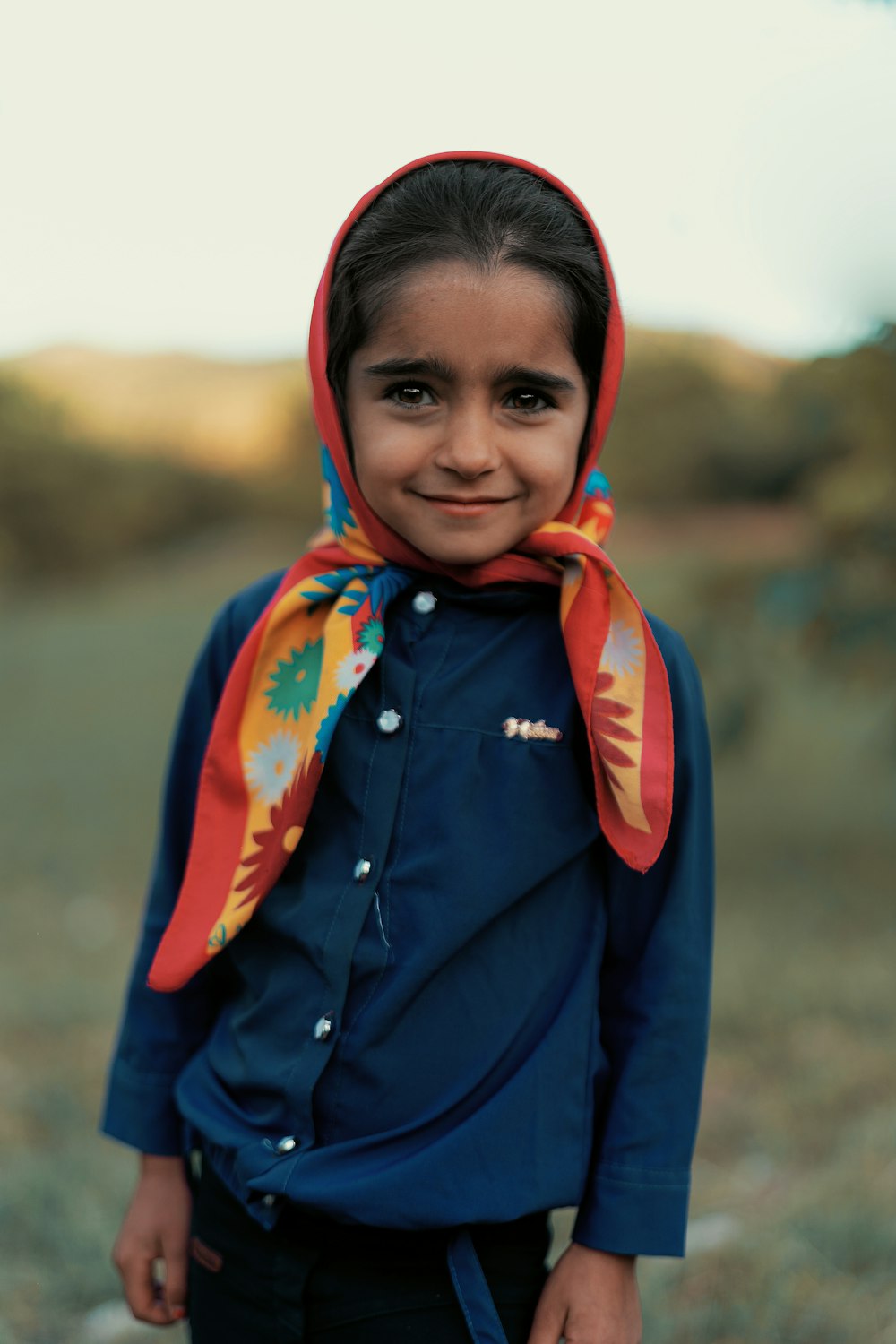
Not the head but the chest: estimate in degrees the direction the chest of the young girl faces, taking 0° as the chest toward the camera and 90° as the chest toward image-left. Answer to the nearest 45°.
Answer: approximately 0°
